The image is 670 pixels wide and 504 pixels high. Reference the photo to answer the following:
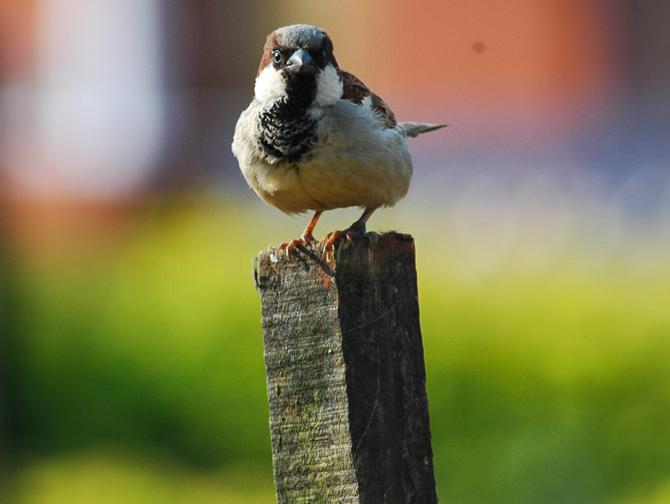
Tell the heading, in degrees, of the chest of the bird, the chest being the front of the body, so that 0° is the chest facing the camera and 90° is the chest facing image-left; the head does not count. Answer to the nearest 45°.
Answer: approximately 45°
